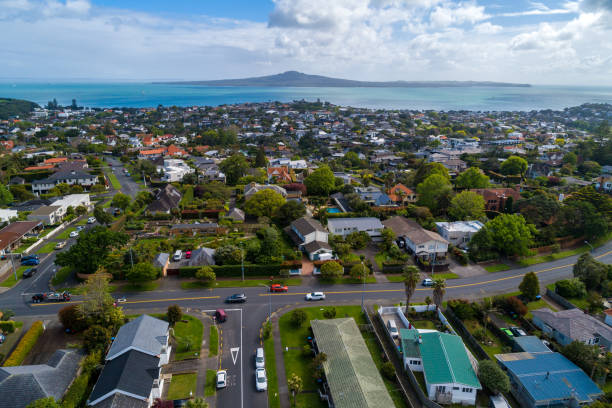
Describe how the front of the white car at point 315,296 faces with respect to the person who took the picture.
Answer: facing to the left of the viewer

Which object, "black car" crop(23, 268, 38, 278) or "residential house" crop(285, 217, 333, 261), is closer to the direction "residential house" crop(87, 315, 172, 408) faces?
the residential house

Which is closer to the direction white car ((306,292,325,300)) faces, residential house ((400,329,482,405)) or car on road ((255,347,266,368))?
the car on road

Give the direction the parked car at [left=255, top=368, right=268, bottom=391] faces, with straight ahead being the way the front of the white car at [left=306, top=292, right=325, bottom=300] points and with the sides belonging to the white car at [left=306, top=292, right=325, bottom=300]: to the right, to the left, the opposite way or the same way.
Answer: to the left

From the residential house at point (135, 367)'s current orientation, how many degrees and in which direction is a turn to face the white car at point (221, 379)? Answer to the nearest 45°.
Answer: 0° — it already faces it

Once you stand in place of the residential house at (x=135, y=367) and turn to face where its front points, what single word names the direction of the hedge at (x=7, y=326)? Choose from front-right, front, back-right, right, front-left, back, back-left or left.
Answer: back-left

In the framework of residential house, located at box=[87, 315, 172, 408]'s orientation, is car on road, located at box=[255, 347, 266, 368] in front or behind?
in front

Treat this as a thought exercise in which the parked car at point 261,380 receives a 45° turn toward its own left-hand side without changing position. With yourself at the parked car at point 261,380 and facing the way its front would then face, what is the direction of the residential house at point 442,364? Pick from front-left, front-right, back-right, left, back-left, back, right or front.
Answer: front-left

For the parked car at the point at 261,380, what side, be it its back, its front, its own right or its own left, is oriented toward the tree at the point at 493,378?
left

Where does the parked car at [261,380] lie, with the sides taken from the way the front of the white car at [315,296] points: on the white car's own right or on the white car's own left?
on the white car's own left

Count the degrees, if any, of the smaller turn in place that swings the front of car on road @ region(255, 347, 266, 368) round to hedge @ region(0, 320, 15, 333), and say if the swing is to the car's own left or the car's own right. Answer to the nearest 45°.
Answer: approximately 90° to the car's own right

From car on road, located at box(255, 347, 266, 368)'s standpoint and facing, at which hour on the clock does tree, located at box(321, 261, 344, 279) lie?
The tree is roughly at 7 o'clock from the car on road.

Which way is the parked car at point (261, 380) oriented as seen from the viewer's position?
toward the camera

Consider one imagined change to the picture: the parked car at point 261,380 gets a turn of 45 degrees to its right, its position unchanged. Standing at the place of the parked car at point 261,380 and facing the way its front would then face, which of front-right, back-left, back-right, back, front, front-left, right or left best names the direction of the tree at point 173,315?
right

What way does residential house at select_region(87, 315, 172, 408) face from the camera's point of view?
to the viewer's right

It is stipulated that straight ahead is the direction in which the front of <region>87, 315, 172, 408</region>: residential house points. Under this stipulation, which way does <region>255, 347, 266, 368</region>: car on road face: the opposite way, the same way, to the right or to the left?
to the right

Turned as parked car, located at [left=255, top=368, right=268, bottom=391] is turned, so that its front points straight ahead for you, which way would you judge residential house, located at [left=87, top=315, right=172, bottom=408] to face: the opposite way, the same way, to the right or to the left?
to the left
